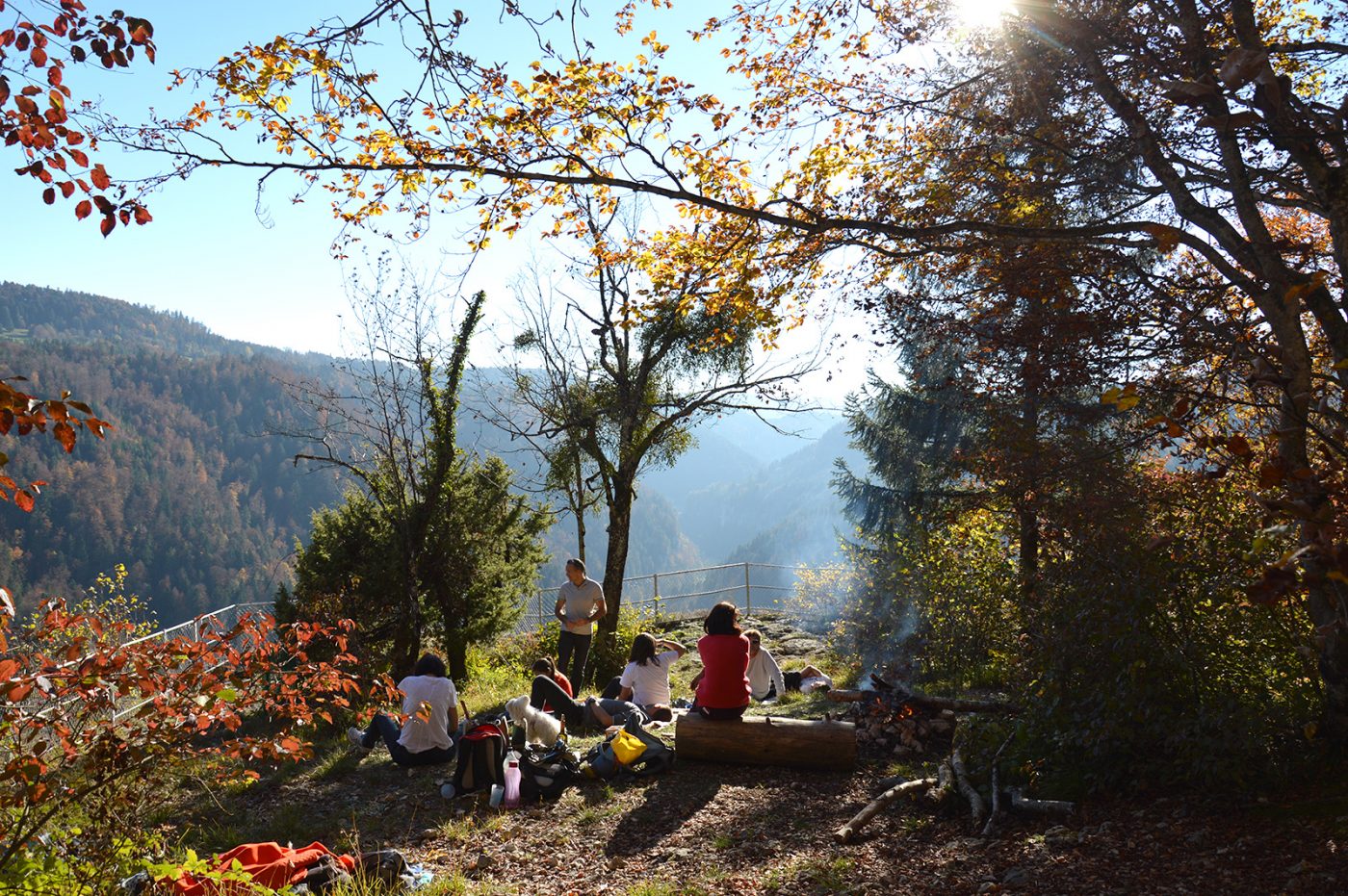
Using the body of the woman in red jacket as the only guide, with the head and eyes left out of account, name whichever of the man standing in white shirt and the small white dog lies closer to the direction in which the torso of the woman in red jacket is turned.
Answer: the man standing in white shirt

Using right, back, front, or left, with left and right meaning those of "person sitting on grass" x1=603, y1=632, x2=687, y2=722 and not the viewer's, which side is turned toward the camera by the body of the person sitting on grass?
back

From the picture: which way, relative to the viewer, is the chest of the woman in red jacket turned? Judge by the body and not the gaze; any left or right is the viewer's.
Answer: facing away from the viewer

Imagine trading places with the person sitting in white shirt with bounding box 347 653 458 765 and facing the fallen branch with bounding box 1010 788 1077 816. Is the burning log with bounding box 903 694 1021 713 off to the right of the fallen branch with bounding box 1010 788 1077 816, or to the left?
left

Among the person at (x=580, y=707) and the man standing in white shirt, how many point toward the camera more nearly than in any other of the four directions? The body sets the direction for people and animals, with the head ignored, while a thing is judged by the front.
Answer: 1

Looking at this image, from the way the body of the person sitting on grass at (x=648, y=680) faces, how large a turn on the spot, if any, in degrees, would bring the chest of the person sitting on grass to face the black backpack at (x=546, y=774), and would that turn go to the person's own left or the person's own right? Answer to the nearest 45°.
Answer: approximately 180°

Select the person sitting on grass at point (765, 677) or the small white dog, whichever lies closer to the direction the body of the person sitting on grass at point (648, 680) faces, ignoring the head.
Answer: the person sitting on grass

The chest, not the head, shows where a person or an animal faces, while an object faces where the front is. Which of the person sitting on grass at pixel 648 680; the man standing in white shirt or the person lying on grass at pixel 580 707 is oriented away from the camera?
the person sitting on grass at pixel 648 680

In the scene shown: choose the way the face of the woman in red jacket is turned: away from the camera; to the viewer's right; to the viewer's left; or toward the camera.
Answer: away from the camera

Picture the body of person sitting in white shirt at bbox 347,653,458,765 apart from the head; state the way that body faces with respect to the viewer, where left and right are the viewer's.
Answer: facing away from the viewer and to the left of the viewer
